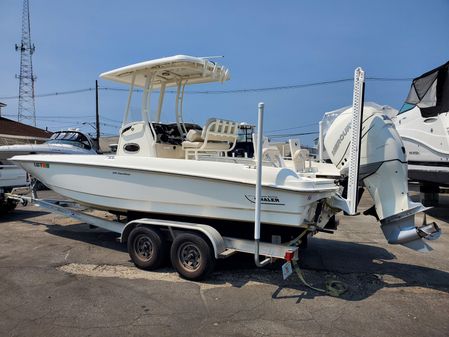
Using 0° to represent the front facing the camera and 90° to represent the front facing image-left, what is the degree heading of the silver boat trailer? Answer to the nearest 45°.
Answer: approximately 135°

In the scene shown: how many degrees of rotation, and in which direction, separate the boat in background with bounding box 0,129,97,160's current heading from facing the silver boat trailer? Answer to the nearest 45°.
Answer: approximately 90° to its left

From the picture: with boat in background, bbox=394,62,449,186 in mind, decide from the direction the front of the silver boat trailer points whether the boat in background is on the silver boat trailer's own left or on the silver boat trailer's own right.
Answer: on the silver boat trailer's own right

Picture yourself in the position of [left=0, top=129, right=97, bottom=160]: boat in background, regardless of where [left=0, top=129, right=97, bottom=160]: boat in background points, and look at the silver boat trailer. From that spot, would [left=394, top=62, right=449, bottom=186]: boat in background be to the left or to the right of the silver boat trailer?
left

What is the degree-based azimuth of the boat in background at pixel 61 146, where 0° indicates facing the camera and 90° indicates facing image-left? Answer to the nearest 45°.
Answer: approximately 90°

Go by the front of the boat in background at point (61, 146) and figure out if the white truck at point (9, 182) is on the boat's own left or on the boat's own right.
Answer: on the boat's own left

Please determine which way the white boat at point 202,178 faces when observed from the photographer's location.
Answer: facing away from the viewer and to the left of the viewer
